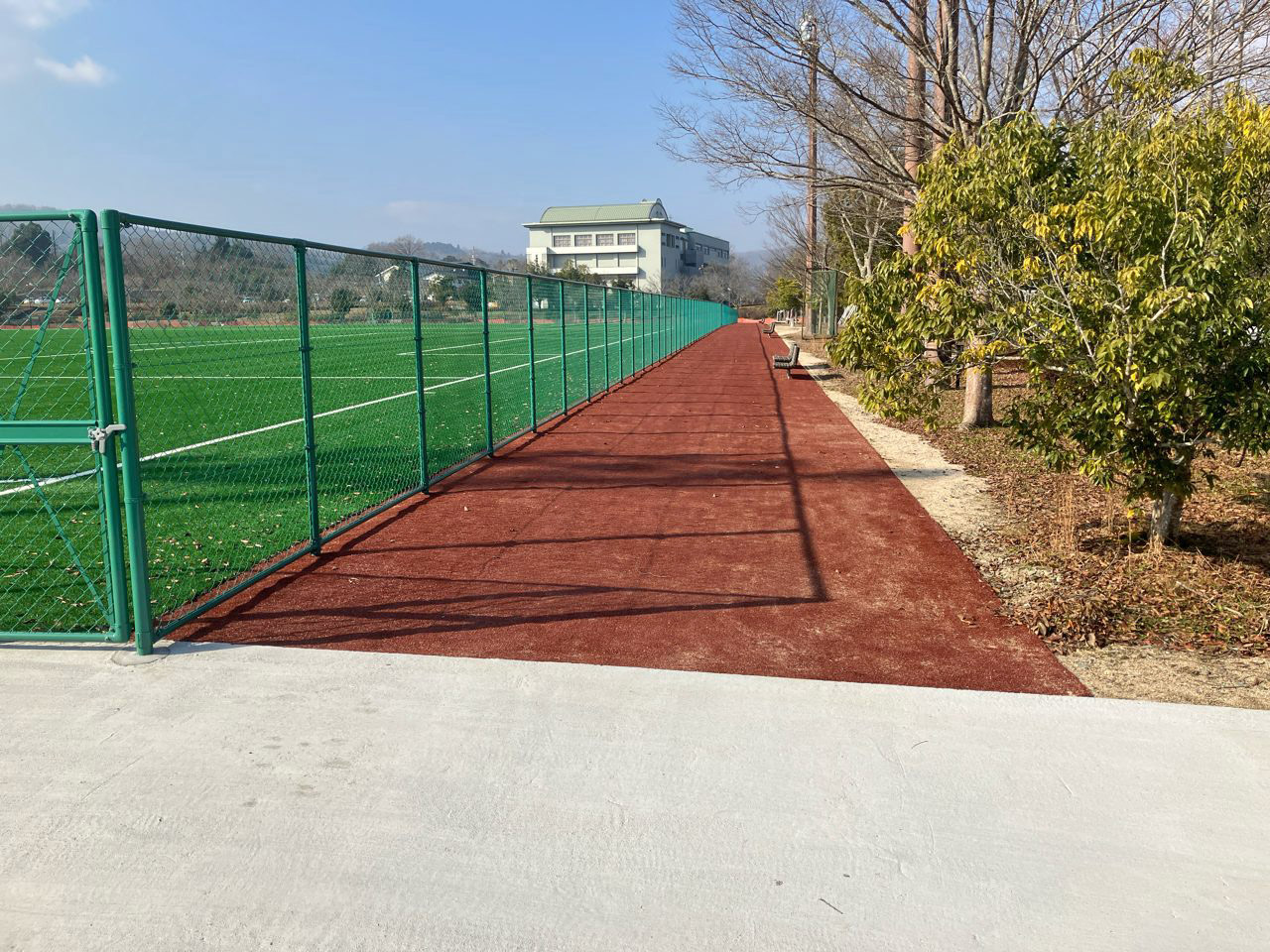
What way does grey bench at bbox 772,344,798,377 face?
to the viewer's left

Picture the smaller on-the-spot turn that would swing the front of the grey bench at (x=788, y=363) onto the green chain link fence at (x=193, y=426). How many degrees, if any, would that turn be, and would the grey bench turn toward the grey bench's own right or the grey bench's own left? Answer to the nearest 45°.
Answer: approximately 90° to the grey bench's own left
